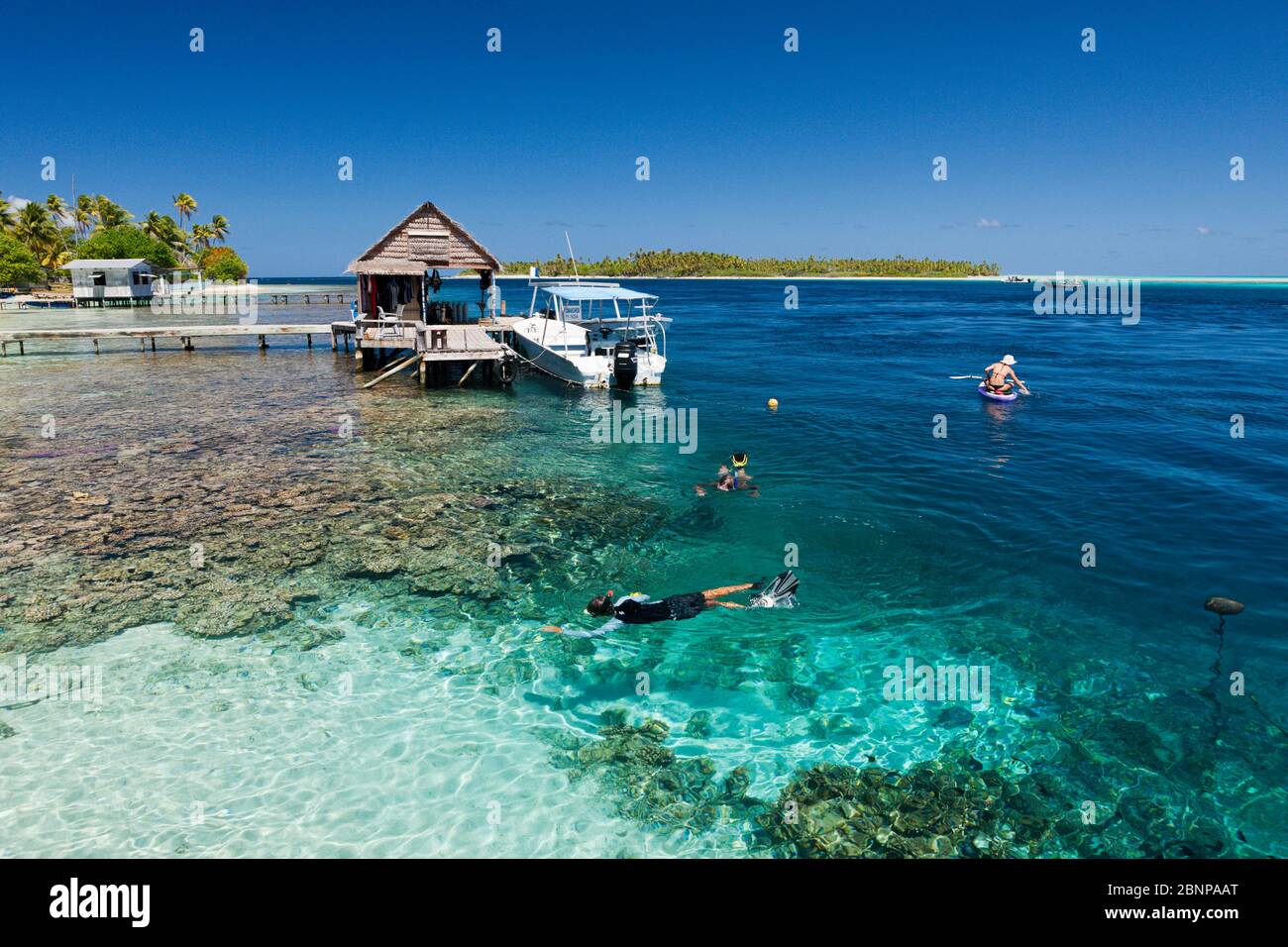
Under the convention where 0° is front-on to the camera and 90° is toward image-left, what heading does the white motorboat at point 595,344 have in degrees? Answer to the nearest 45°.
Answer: approximately 135°

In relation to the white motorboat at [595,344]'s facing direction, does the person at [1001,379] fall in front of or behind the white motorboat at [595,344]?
behind

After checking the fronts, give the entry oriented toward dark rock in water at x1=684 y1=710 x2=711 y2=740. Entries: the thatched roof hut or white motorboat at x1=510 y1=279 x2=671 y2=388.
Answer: the thatched roof hut

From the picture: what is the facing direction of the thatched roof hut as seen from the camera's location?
facing the viewer

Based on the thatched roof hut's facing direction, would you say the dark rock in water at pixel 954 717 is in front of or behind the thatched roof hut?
in front

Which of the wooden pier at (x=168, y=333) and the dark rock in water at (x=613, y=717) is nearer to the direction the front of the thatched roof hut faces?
the dark rock in water

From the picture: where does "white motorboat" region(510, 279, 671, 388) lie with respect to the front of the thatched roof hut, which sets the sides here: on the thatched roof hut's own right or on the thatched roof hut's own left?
on the thatched roof hut's own left

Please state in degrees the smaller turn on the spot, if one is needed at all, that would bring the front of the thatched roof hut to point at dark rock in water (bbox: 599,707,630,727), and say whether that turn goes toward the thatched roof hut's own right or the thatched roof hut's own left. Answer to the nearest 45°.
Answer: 0° — it already faces it

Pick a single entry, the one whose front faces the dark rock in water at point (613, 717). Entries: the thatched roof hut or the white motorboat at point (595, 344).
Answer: the thatched roof hut

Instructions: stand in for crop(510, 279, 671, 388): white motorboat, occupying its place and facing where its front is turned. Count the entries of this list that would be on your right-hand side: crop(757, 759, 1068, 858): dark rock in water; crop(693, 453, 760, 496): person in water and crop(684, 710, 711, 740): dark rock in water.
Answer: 0

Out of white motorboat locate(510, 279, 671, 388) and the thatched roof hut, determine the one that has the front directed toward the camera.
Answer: the thatched roof hut
